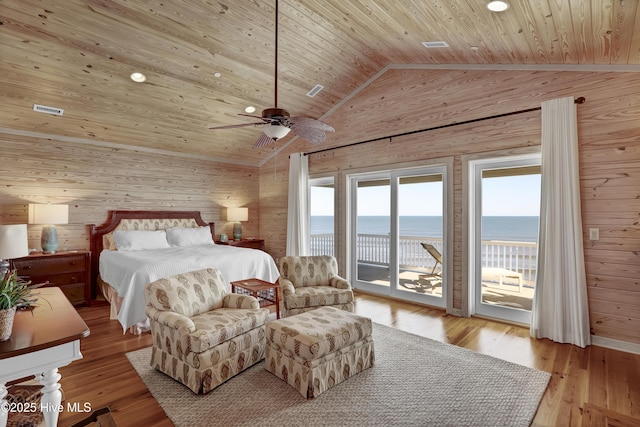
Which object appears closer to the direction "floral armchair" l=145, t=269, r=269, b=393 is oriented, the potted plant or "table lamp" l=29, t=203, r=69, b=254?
the potted plant

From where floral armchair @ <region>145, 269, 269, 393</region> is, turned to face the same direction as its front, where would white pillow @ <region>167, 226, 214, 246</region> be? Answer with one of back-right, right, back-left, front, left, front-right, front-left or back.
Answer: back-left

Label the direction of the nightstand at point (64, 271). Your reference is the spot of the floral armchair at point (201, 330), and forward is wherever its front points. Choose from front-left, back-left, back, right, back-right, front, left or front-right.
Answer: back

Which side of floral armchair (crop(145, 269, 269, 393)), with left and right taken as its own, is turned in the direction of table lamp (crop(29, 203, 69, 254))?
back

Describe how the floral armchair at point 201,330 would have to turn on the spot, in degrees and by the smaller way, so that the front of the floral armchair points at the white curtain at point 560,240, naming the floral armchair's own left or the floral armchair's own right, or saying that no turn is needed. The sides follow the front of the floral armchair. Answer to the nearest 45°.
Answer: approximately 45° to the floral armchair's own left

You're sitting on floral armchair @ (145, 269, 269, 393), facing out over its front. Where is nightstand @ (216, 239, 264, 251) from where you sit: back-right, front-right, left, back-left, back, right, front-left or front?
back-left

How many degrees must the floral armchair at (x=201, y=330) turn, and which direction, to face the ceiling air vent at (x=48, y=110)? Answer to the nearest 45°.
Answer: approximately 180°

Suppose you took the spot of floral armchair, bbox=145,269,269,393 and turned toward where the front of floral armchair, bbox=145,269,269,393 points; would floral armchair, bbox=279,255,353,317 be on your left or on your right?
on your left

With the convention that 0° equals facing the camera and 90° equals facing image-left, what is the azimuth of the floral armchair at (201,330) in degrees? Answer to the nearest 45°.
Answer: approximately 315°

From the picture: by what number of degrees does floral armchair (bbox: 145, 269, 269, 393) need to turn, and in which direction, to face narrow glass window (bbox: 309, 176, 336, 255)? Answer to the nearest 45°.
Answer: approximately 90° to its left

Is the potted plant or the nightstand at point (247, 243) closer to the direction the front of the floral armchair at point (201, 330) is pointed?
the potted plant

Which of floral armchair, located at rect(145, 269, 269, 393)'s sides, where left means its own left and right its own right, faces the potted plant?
right
